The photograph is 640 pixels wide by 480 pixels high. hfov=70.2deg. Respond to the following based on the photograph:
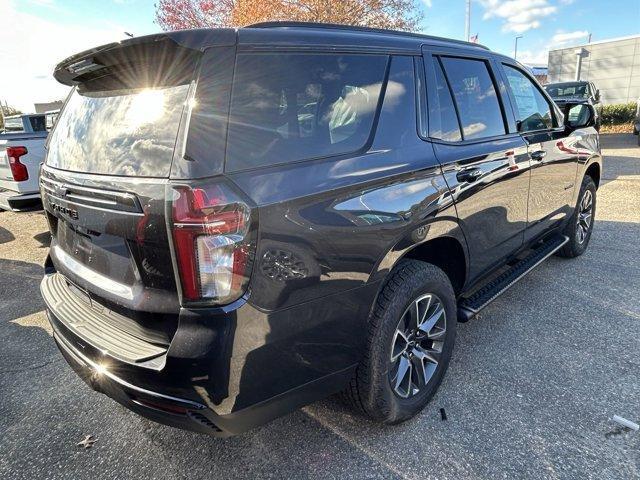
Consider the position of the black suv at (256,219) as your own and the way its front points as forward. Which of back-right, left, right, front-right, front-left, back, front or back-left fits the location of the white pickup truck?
left

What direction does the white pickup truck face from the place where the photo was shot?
facing away from the viewer and to the right of the viewer

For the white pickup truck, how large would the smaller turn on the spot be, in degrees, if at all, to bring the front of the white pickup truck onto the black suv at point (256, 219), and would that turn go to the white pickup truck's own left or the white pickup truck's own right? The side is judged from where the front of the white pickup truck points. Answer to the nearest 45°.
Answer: approximately 135° to the white pickup truck's own right

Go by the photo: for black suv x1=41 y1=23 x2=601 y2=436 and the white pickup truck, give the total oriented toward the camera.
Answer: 0

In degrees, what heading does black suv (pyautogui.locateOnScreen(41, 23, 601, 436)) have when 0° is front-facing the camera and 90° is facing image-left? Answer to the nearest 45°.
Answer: approximately 225°

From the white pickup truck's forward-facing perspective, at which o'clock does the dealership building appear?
The dealership building is roughly at 1 o'clock from the white pickup truck.

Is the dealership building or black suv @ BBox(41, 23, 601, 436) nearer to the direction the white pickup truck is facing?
the dealership building
